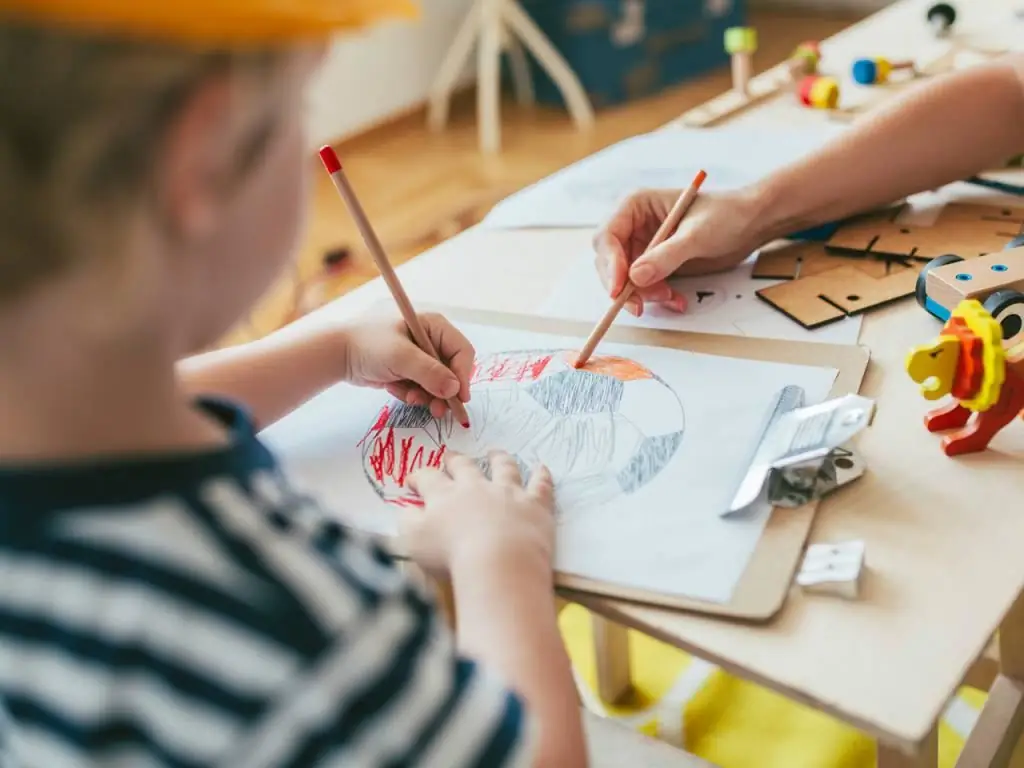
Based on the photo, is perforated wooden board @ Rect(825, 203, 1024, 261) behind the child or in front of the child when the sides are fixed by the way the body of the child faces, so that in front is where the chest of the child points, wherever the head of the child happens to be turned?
in front

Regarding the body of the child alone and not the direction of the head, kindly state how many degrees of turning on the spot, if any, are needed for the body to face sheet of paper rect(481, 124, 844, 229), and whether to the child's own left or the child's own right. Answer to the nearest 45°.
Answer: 0° — they already face it

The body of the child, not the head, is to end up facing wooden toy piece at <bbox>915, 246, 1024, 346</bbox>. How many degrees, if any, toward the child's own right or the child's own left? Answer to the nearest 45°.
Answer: approximately 45° to the child's own right

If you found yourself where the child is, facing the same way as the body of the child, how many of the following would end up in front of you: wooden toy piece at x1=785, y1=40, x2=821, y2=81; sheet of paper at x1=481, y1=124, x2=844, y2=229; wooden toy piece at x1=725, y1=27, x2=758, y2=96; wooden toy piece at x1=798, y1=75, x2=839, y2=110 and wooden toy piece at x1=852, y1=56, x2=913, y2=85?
5

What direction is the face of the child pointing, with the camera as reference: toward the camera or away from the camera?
away from the camera

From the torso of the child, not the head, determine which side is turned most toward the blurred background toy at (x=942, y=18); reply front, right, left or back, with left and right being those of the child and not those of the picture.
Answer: front

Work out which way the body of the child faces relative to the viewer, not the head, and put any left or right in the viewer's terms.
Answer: facing away from the viewer and to the right of the viewer

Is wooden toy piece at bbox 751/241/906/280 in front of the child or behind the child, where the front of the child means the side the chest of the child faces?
in front

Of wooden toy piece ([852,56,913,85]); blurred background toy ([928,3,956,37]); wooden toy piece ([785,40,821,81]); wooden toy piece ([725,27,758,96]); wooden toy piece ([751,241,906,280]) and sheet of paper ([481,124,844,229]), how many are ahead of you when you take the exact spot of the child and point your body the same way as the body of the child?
6

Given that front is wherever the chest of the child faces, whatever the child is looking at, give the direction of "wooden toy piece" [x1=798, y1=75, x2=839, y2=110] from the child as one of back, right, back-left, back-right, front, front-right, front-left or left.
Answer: front

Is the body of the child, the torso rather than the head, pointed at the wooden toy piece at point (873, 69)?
yes
